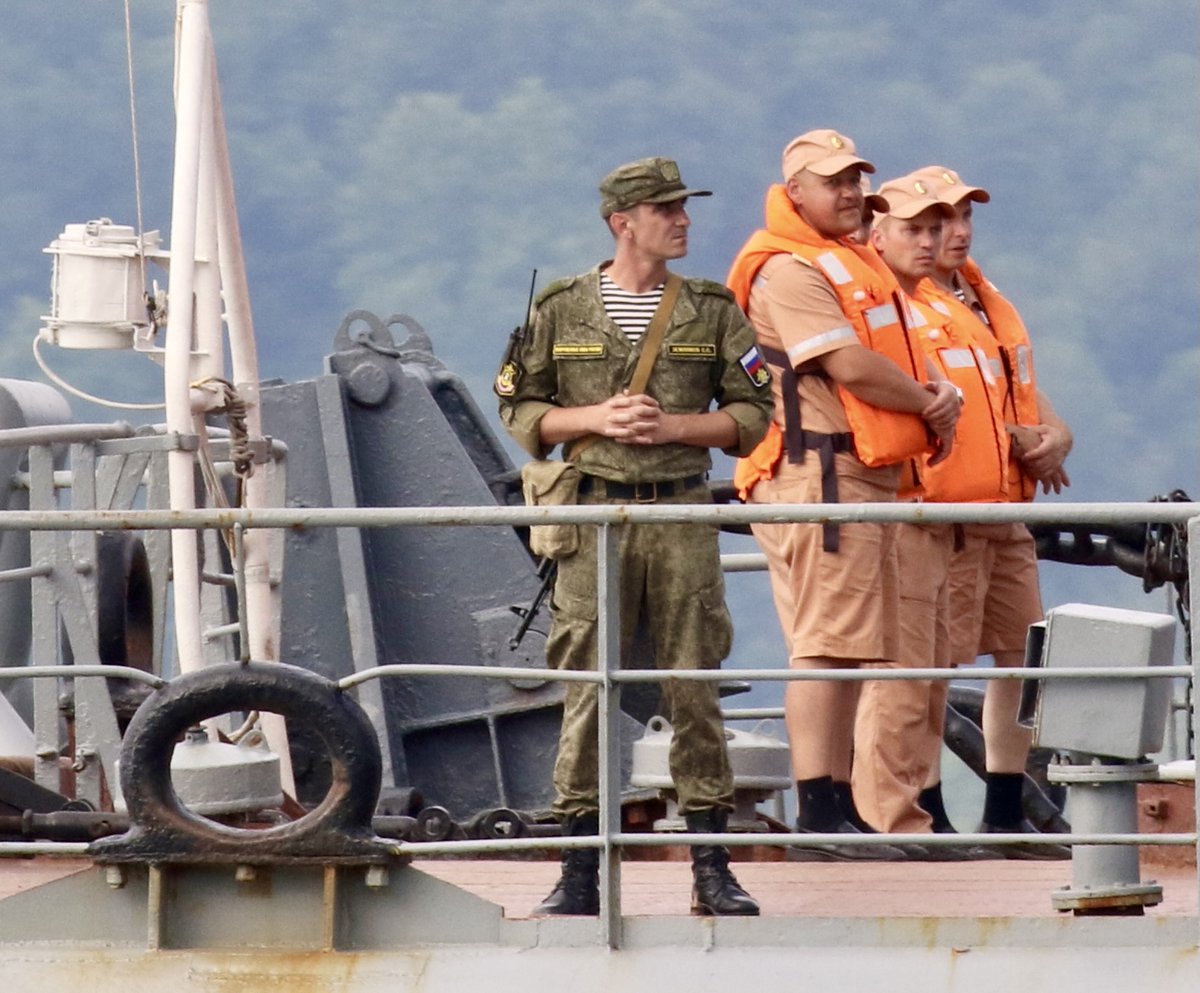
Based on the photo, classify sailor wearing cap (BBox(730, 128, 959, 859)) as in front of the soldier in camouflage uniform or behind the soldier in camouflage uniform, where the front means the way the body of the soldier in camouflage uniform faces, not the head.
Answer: behind

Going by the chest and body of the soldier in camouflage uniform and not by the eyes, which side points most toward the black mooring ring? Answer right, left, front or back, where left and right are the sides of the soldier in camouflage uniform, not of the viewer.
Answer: right

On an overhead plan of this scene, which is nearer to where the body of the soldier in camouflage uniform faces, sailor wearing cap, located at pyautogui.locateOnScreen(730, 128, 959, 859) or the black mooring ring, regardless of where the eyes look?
the black mooring ring

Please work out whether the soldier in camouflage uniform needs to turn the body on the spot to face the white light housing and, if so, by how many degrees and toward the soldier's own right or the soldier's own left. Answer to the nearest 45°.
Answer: approximately 135° to the soldier's own right

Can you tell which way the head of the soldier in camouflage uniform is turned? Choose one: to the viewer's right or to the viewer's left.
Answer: to the viewer's right

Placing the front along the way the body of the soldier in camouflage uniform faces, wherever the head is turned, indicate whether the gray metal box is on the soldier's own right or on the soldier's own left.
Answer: on the soldier's own left
